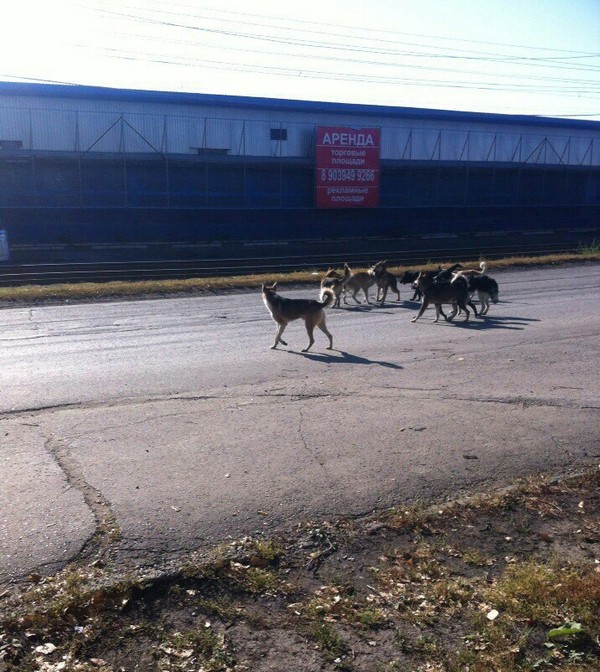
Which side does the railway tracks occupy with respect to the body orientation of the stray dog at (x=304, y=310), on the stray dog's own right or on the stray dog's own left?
on the stray dog's own right

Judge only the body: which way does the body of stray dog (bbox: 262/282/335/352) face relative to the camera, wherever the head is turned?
to the viewer's left

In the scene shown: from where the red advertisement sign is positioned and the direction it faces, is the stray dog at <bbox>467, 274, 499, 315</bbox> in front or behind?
in front

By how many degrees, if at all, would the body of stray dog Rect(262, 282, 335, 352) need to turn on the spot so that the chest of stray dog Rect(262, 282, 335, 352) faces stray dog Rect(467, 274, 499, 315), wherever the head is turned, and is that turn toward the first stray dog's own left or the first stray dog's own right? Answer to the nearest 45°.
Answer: approximately 135° to the first stray dog's own right

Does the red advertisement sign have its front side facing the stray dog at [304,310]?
yes

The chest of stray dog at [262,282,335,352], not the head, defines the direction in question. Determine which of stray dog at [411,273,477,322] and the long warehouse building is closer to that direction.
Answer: the long warehouse building

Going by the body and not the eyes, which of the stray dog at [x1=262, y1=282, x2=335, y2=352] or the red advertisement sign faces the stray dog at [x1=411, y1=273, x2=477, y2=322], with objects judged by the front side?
the red advertisement sign

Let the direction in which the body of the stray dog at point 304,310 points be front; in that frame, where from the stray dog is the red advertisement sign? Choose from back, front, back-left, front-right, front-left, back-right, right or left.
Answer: right

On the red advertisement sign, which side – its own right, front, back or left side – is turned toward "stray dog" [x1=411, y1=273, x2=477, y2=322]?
front

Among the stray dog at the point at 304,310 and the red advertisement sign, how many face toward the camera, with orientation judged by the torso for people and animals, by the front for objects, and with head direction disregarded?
1

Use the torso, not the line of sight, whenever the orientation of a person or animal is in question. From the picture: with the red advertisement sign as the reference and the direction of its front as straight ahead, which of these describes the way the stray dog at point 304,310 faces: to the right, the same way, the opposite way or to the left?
to the right

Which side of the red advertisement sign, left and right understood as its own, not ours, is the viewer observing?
front
